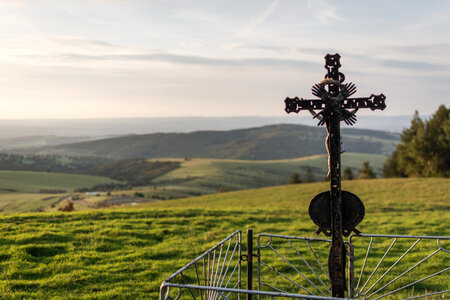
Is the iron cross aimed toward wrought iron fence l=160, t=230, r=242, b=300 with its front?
no

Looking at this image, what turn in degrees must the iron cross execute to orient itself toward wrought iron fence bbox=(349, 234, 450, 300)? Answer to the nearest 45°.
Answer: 0° — it already faces it
